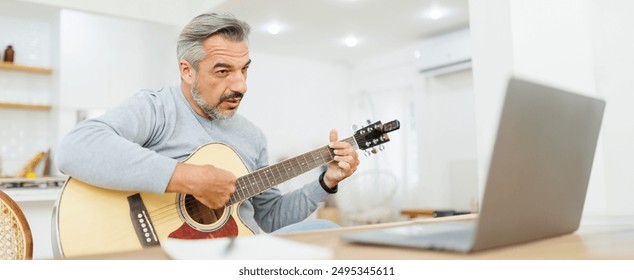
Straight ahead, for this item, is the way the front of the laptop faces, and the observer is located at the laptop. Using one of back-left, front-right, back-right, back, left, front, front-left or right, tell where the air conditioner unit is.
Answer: front-right

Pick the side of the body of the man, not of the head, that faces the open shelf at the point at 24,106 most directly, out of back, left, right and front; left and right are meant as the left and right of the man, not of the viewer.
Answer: back

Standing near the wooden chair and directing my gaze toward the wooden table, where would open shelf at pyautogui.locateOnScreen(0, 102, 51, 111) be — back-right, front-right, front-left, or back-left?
back-left

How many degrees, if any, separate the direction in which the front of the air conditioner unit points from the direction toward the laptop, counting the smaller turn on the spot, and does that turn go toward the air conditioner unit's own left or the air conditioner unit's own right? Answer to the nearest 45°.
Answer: approximately 45° to the air conditioner unit's own left

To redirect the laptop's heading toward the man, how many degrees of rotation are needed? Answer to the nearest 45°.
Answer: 0° — it already faces them

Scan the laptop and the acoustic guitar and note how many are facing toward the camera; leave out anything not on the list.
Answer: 1

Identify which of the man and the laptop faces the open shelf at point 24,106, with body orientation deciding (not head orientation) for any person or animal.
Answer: the laptop

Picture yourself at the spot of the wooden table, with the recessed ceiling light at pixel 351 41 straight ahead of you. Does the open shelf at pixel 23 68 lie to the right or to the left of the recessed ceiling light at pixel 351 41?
left

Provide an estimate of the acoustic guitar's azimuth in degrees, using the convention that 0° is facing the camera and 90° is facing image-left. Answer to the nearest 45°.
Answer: approximately 0°

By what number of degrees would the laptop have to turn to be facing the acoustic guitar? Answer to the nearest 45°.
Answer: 0° — it already faces it

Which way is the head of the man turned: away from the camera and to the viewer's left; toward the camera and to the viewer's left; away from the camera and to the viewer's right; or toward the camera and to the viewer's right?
toward the camera and to the viewer's right

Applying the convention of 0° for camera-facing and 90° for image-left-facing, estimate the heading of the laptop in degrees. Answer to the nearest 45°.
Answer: approximately 135°
